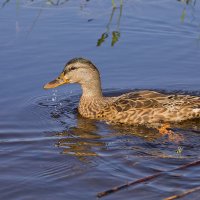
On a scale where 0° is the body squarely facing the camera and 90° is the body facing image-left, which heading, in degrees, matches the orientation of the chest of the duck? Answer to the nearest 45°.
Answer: approximately 90°
